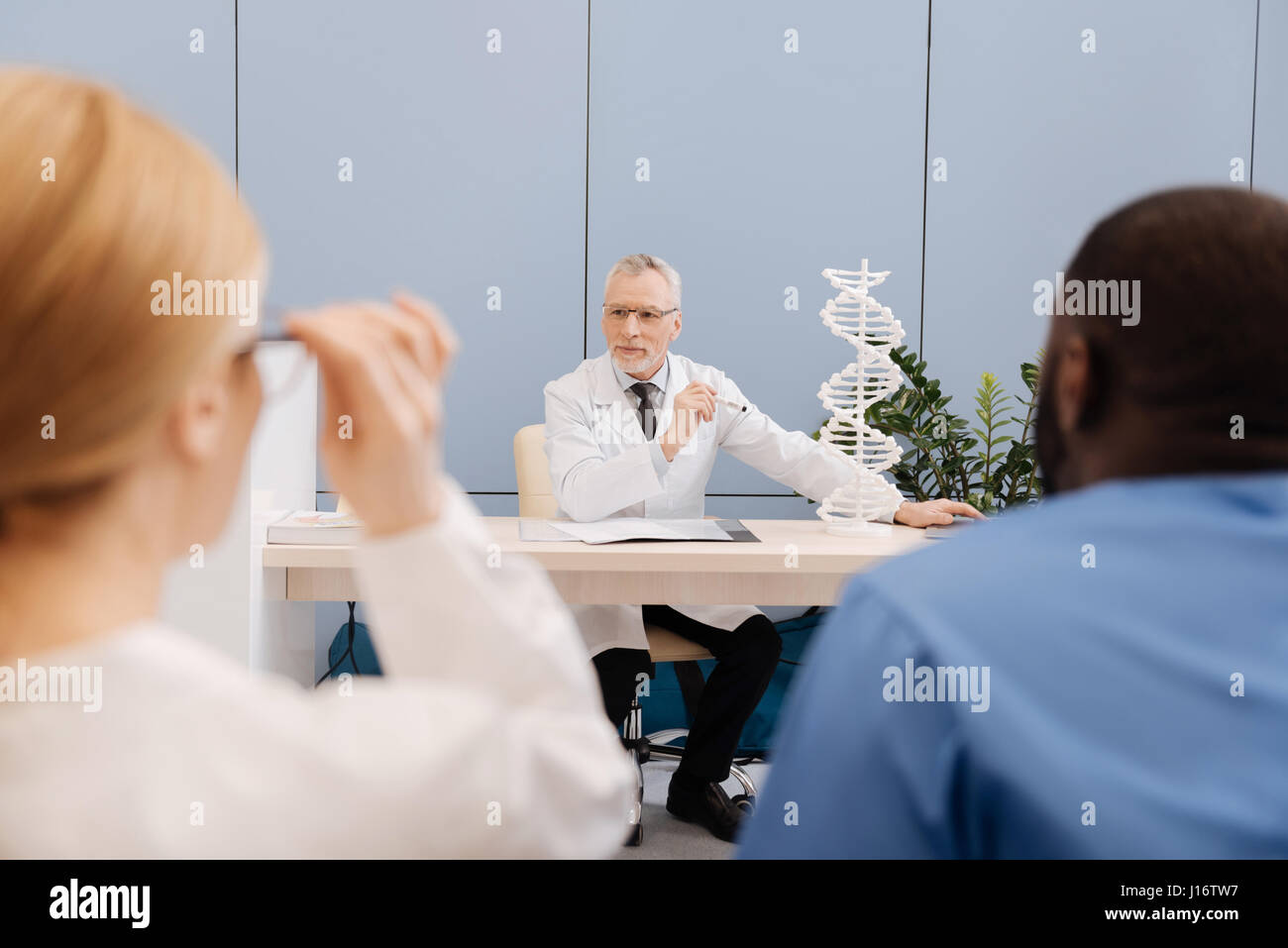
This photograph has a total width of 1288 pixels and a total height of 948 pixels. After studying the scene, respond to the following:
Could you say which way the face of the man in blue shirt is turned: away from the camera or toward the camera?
away from the camera

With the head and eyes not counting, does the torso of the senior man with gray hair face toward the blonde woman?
yes

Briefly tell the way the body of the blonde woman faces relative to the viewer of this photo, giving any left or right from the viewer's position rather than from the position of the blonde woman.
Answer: facing away from the viewer and to the right of the viewer

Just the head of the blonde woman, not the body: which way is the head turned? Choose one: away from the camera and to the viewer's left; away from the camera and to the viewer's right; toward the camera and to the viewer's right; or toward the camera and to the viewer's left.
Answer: away from the camera and to the viewer's right

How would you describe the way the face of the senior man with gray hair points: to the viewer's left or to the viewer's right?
to the viewer's left
